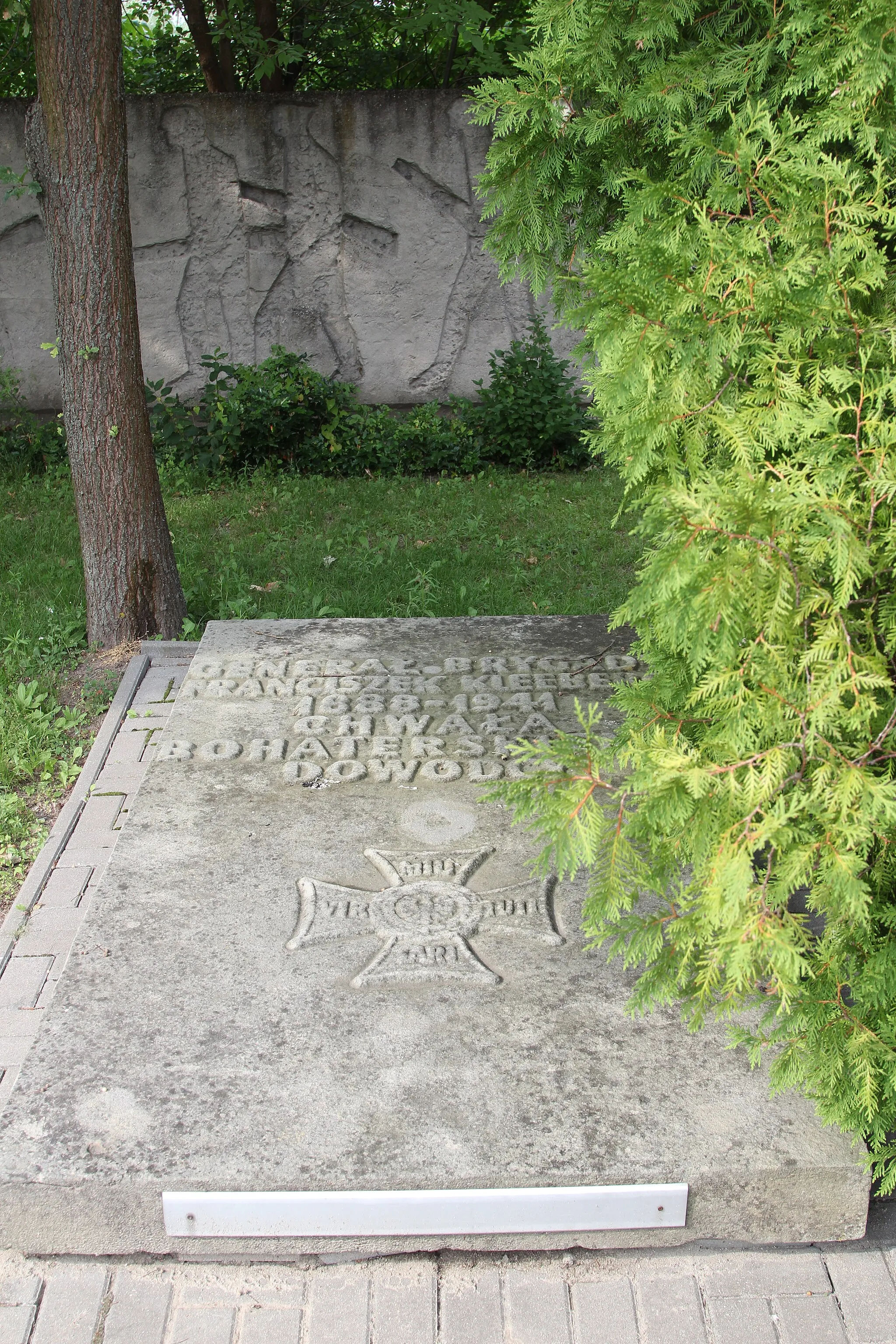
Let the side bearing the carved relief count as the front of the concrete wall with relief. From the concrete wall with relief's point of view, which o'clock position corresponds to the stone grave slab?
The stone grave slab is roughly at 12 o'clock from the concrete wall with relief.

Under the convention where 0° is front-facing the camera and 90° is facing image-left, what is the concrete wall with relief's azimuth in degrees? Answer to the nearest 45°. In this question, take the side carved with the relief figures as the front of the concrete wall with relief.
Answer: approximately 0°

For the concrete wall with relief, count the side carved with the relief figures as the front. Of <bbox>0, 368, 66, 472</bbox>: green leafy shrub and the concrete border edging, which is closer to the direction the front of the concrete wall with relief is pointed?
the concrete border edging

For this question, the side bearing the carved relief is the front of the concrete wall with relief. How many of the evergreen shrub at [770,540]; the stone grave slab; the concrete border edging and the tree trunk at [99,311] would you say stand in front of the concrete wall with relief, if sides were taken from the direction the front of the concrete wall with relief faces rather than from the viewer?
4

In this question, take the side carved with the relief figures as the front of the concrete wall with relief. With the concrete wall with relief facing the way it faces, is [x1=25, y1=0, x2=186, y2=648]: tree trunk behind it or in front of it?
in front

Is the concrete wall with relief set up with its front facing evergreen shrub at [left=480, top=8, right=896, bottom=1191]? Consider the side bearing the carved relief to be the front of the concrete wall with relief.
yes

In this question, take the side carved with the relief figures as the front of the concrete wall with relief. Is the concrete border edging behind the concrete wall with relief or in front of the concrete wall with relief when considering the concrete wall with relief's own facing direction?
in front

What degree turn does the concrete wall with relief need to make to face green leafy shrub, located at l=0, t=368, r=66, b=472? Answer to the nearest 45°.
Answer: approximately 90° to its right

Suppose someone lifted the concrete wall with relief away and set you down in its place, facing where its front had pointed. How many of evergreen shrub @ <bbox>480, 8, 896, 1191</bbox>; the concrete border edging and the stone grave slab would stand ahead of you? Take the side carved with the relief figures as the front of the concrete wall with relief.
3

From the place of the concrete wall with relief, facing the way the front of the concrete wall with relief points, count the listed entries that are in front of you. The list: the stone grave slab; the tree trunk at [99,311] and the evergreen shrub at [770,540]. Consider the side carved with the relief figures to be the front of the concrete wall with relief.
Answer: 3
